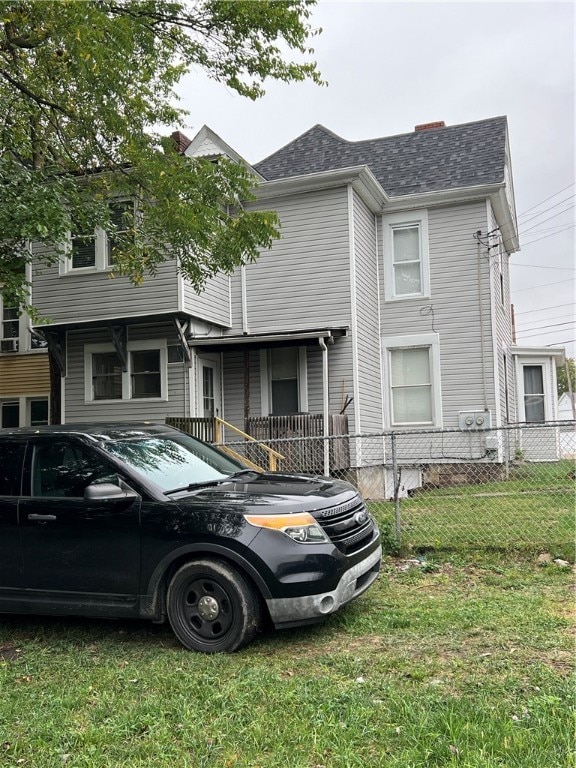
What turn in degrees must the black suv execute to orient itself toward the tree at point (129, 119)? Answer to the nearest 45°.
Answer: approximately 135° to its left

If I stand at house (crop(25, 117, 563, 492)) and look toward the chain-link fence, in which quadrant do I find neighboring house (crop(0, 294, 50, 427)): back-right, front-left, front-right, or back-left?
back-right

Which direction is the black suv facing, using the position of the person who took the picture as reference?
facing the viewer and to the right of the viewer

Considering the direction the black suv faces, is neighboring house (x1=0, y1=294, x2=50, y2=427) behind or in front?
behind

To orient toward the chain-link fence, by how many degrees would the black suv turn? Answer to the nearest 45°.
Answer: approximately 90° to its left

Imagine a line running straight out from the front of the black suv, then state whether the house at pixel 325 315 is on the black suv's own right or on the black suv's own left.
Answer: on the black suv's own left
